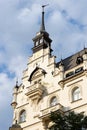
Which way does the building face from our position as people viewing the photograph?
facing the viewer and to the left of the viewer
